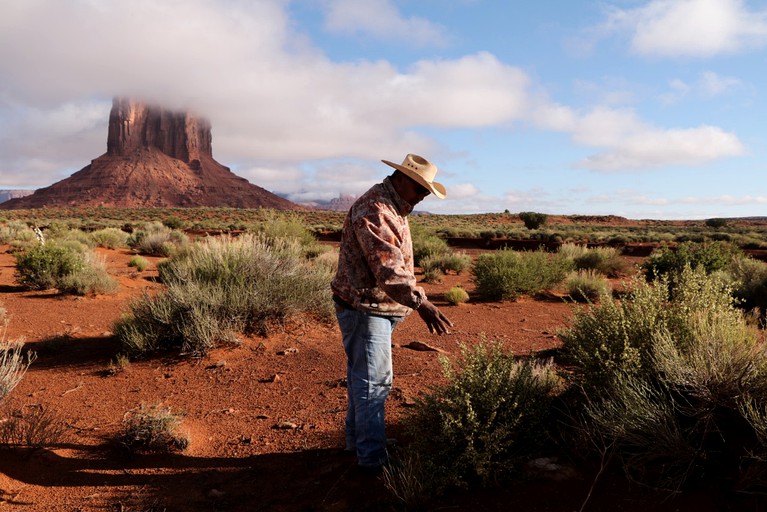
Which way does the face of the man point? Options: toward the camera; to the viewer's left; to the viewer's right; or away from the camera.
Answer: to the viewer's right

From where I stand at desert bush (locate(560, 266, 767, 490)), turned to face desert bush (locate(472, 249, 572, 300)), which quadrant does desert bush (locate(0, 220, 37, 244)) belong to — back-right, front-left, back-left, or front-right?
front-left

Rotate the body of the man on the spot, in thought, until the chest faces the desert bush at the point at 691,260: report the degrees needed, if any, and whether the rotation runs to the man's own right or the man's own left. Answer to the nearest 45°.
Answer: approximately 45° to the man's own left

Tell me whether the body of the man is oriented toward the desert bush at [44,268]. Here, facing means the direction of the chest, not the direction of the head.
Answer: no

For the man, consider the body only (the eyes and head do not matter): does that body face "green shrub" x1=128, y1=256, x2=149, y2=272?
no

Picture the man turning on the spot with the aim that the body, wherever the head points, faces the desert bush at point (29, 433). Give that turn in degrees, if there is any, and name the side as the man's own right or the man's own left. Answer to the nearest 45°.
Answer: approximately 180°

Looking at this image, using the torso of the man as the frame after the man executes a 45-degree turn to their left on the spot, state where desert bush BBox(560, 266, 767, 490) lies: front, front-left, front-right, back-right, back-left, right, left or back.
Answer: front-right

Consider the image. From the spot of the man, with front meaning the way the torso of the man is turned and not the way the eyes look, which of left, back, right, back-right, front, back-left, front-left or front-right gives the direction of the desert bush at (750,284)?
front-left

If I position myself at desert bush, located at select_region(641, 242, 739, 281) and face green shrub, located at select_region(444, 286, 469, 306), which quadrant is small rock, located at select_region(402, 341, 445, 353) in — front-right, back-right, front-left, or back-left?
front-left

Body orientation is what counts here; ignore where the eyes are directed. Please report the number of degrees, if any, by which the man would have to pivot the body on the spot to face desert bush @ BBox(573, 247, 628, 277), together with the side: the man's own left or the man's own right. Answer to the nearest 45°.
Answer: approximately 45° to the man's own left

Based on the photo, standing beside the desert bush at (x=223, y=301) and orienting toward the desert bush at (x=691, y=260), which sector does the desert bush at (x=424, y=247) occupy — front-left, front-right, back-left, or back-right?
front-left

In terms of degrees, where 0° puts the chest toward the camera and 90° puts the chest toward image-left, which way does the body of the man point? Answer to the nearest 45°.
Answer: approximately 270°

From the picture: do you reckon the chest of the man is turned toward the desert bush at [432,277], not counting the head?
no

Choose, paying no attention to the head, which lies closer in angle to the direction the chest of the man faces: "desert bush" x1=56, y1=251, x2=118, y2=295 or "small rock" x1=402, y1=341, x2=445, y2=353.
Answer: the small rock

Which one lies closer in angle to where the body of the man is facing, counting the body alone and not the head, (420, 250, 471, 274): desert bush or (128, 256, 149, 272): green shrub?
the desert bush
